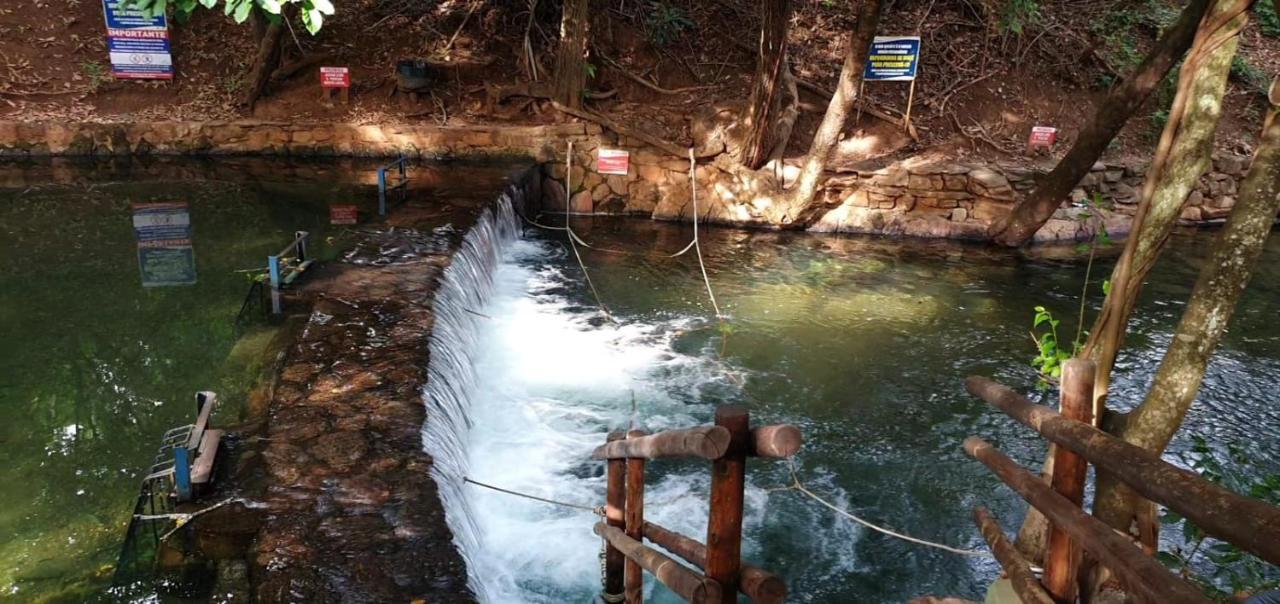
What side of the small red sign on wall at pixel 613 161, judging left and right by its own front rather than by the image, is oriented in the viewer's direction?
front

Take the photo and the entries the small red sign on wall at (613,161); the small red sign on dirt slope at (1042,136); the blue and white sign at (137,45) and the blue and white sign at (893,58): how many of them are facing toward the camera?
4

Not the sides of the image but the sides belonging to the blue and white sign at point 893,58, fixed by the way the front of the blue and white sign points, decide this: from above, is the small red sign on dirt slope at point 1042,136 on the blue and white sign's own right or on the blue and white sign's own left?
on the blue and white sign's own left

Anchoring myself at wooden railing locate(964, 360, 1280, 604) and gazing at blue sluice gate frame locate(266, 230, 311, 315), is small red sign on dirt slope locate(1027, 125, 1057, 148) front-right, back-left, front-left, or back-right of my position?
front-right

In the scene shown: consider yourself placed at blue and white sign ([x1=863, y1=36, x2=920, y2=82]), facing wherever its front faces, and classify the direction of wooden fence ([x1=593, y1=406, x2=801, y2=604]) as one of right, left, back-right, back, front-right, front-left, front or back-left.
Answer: front

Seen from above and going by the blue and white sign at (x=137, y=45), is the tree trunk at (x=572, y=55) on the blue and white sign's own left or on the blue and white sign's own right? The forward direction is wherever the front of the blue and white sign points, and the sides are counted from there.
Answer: on the blue and white sign's own left

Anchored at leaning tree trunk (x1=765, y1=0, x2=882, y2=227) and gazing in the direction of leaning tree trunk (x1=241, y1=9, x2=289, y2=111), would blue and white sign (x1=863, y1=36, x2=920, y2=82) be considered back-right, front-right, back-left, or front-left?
back-right

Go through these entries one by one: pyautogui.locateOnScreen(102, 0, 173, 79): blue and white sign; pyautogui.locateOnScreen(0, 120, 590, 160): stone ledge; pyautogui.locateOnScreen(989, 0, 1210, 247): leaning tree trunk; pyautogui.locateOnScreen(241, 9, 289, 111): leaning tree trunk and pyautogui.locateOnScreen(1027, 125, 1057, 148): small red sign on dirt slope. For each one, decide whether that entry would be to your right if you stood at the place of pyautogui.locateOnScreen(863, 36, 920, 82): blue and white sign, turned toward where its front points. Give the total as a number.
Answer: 3

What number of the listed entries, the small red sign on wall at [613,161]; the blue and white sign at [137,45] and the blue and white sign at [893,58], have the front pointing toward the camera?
3

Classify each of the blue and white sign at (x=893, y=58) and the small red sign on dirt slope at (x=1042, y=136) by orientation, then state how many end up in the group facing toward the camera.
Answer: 2

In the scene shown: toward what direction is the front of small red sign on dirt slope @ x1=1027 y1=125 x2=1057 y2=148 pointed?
toward the camera

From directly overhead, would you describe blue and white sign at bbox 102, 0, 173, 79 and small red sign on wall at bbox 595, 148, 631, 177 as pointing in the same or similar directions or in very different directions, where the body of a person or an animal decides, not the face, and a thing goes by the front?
same or similar directions

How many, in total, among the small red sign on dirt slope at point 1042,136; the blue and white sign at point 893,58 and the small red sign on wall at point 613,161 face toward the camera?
3
